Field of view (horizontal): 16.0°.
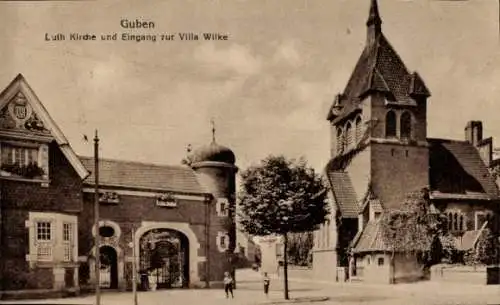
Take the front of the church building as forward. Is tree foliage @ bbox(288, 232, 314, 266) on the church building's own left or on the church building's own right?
on the church building's own right

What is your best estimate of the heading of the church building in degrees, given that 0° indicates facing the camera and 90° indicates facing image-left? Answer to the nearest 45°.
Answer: approximately 45°

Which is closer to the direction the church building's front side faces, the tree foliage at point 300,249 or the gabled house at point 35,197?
the gabled house

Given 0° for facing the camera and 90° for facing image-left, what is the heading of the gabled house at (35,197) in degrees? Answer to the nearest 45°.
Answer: approximately 0°

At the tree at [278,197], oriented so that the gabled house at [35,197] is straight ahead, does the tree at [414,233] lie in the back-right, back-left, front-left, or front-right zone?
back-right

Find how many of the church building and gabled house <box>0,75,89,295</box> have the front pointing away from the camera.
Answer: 0

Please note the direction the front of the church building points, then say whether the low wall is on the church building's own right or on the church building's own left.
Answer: on the church building's own left
